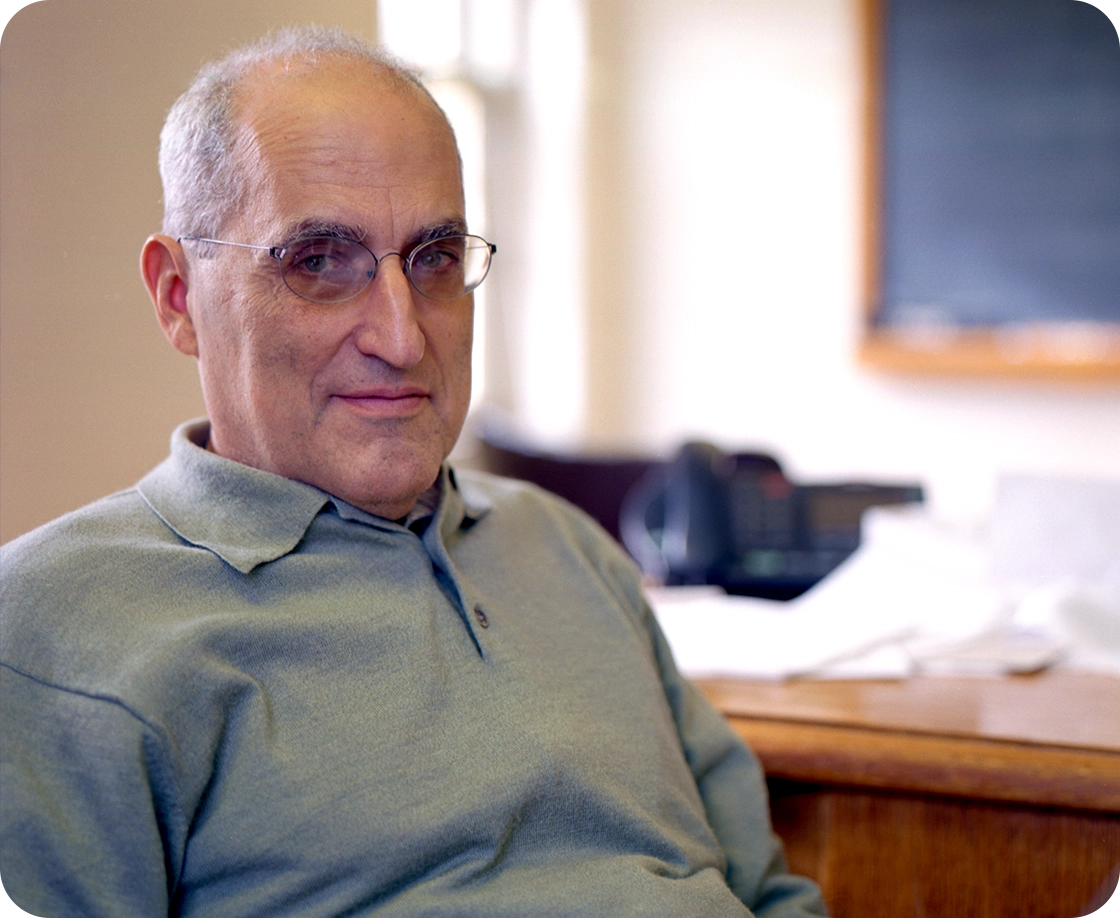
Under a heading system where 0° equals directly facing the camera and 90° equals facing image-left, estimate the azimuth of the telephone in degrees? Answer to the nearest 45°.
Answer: approximately 0°

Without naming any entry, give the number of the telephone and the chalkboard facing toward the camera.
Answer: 2

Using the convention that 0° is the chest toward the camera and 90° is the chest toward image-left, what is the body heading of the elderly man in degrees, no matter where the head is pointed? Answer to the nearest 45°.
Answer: approximately 315°

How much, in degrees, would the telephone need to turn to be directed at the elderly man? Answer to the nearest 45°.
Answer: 0° — it already faces them

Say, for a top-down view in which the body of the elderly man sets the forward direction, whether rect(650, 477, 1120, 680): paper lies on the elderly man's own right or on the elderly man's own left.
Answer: on the elderly man's own left

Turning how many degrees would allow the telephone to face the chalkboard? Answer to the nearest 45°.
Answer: approximately 180°

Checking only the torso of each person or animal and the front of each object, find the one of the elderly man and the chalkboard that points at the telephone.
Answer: the chalkboard

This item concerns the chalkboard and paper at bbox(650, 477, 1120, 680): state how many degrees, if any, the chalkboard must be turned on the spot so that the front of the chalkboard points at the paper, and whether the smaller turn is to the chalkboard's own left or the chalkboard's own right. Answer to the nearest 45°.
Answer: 0° — it already faces it

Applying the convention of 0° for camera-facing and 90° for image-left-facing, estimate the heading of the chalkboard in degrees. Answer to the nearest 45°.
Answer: approximately 0°

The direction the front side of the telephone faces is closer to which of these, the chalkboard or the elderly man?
the elderly man
